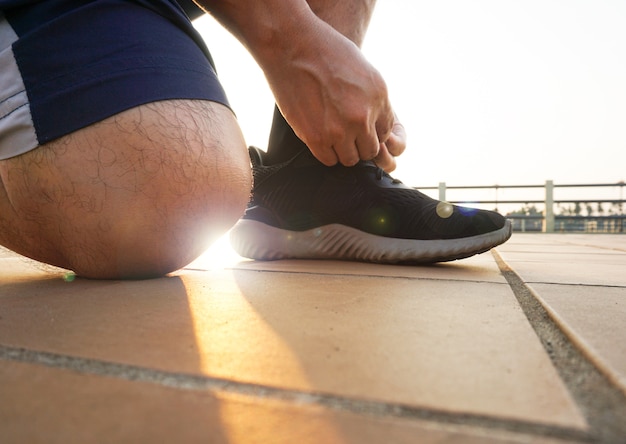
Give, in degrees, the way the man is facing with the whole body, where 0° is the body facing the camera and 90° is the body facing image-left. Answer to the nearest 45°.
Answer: approximately 270°
